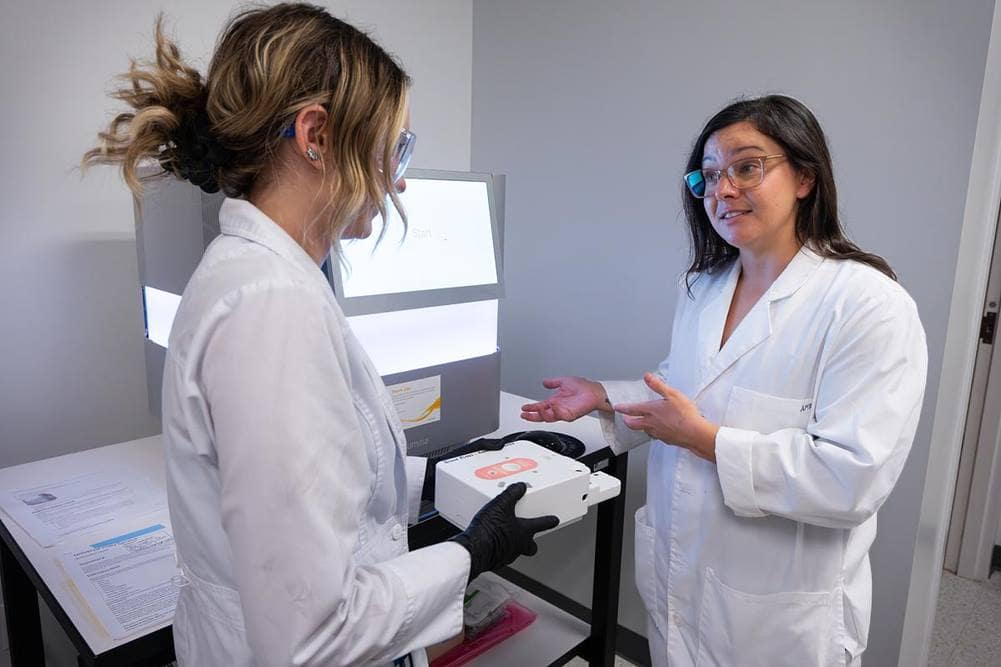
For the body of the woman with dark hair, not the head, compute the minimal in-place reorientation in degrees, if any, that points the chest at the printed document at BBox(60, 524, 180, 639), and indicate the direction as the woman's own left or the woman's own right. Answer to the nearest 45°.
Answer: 0° — they already face it

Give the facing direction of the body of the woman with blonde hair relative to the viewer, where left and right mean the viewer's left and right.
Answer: facing to the right of the viewer

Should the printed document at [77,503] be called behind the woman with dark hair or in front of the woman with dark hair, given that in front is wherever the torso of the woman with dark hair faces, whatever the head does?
in front

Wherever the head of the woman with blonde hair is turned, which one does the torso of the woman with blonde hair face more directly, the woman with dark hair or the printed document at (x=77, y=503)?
the woman with dark hair

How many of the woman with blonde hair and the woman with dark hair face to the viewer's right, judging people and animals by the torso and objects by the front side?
1

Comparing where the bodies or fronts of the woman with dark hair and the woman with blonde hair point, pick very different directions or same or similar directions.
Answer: very different directions

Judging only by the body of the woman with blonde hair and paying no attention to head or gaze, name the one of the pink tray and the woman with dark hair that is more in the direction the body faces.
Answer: the woman with dark hair

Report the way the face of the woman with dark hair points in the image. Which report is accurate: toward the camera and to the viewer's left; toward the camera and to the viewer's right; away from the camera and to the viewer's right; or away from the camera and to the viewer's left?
toward the camera and to the viewer's left

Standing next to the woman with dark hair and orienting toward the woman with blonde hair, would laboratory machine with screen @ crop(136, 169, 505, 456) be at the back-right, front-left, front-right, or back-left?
front-right

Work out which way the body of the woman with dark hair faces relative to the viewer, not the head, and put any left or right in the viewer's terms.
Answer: facing the viewer and to the left of the viewer

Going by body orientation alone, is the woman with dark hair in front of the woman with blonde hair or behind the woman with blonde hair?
in front
